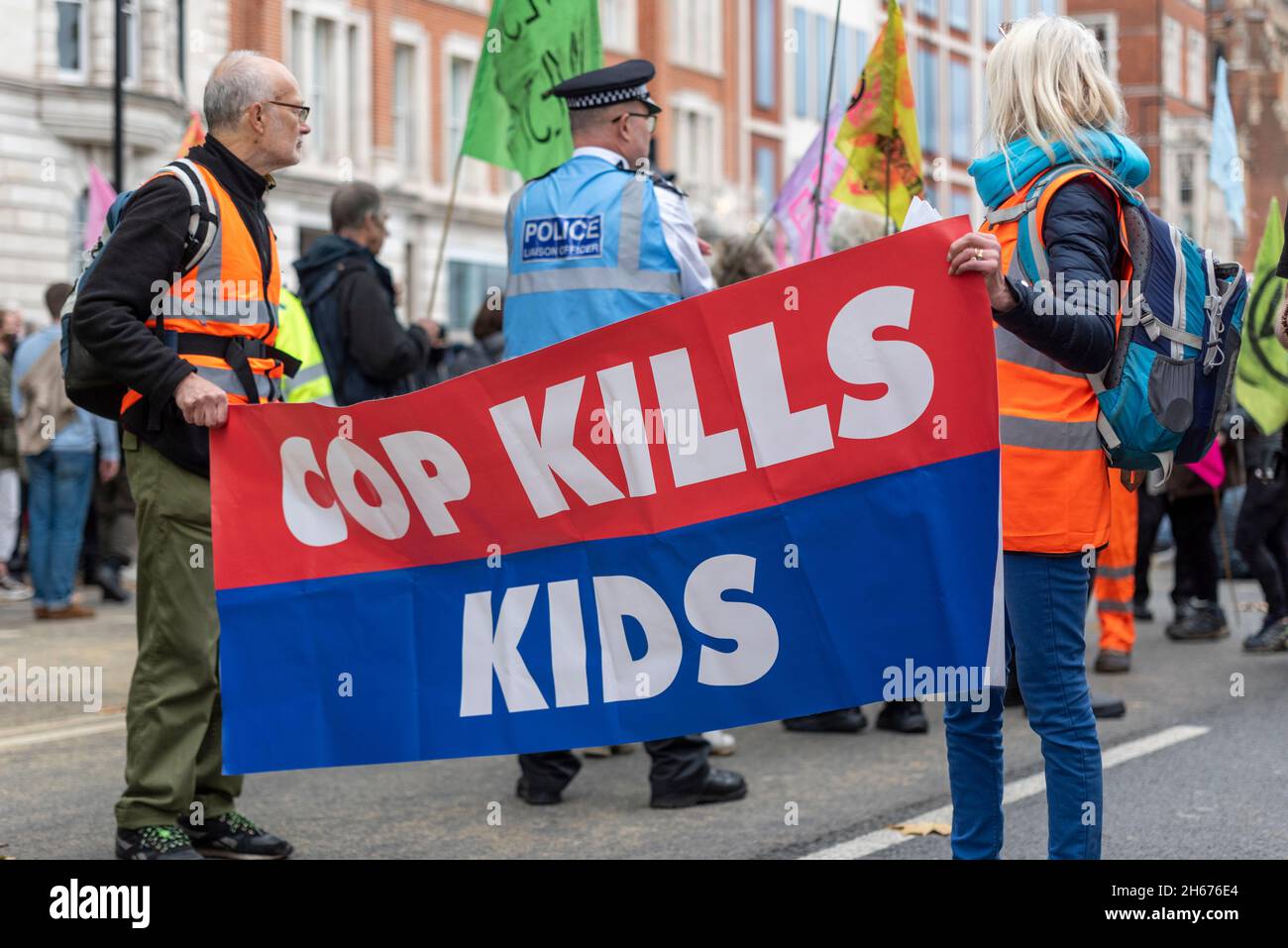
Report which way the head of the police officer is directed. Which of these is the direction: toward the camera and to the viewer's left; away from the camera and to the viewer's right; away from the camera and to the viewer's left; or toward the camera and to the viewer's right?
away from the camera and to the viewer's right

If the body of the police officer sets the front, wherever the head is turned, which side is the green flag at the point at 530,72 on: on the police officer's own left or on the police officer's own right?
on the police officer's own left

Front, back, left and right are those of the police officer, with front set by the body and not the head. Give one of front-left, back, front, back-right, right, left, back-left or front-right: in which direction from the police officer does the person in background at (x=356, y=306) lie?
left

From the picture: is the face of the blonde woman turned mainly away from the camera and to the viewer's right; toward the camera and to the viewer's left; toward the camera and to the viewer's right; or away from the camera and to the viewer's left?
away from the camera and to the viewer's left

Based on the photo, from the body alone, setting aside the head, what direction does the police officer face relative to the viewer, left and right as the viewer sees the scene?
facing away from the viewer and to the right of the viewer

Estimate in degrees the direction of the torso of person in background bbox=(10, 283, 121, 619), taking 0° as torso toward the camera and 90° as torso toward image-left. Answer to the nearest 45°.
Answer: approximately 225°

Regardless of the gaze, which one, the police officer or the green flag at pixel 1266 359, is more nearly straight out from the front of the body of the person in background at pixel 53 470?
the green flag

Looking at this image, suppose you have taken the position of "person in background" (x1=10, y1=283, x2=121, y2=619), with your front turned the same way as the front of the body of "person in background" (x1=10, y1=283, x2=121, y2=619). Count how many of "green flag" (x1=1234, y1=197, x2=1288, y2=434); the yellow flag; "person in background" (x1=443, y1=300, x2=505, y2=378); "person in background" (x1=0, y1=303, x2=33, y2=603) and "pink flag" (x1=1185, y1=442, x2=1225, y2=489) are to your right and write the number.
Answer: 4

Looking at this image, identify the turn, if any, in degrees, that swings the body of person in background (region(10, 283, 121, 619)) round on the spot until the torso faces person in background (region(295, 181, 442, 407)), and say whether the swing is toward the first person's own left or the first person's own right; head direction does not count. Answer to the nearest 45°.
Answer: approximately 135° to the first person's own right

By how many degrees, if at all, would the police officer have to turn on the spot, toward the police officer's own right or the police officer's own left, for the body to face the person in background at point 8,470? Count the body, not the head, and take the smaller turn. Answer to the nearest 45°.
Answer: approximately 90° to the police officer's own left

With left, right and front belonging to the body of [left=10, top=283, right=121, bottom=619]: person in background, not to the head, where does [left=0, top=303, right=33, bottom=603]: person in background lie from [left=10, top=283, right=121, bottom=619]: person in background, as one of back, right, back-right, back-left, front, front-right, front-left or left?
front-left
